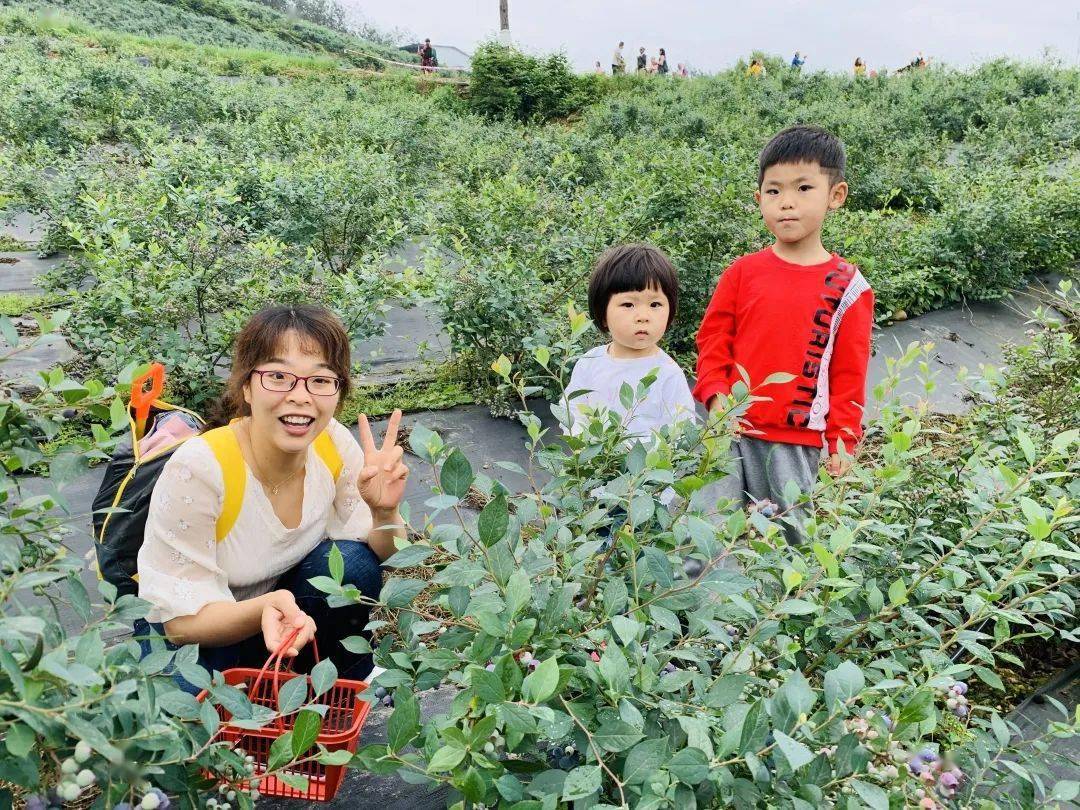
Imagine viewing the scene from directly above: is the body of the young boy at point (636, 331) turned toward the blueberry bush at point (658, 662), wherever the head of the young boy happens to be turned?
yes

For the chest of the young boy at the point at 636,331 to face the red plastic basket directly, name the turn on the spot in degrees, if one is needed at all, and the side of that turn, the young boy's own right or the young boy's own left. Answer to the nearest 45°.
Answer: approximately 45° to the young boy's own right

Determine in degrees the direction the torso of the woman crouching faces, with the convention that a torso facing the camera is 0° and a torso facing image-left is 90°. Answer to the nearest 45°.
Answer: approximately 315°

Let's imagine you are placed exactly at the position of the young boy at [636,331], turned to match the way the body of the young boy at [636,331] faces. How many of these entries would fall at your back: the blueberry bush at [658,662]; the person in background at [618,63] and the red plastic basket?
1

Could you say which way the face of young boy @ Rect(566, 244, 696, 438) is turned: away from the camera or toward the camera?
toward the camera

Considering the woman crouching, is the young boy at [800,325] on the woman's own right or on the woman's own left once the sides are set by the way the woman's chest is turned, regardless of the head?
on the woman's own left

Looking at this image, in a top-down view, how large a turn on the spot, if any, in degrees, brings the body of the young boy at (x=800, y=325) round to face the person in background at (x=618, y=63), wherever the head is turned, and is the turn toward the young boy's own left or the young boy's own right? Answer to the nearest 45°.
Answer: approximately 180°

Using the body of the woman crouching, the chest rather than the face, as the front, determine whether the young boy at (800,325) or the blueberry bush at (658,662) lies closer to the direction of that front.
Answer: the blueberry bush

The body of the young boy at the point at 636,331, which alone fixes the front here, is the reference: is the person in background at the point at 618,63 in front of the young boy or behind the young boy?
behind

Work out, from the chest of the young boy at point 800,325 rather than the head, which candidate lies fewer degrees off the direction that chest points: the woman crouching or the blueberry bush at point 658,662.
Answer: the blueberry bush

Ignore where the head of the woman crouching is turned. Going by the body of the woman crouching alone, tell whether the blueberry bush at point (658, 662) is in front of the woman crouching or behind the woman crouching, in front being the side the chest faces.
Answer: in front

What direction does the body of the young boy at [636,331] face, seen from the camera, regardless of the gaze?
toward the camera

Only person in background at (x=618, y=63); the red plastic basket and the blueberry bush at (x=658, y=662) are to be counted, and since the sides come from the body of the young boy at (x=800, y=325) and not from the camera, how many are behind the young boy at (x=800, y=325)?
1

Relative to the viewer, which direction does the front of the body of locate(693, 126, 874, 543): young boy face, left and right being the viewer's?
facing the viewer

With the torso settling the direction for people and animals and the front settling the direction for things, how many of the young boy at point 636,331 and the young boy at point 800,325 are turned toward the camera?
2

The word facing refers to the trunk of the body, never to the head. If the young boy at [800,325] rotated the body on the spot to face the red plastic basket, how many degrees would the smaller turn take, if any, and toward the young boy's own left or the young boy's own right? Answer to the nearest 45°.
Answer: approximately 45° to the young boy's own right
